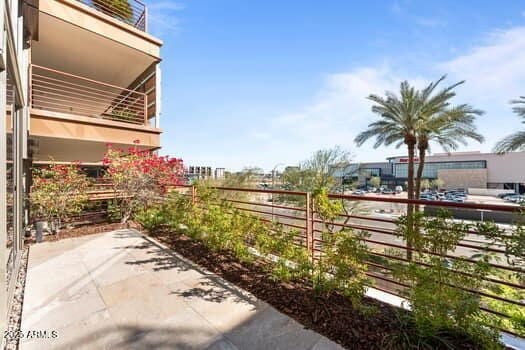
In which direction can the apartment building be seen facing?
to the viewer's right

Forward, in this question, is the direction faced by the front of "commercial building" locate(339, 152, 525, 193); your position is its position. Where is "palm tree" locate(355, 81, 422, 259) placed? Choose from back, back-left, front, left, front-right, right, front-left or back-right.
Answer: front-left

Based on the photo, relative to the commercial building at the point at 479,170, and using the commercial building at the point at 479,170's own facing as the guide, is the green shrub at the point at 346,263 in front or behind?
in front

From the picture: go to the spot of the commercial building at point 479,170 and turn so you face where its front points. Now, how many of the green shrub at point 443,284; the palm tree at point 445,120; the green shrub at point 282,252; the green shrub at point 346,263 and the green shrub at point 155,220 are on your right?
0

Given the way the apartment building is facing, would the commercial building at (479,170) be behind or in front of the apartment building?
in front

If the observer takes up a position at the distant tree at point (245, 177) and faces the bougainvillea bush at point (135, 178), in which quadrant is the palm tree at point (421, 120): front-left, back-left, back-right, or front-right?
front-left

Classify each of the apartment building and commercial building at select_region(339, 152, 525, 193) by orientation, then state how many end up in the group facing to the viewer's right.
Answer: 1

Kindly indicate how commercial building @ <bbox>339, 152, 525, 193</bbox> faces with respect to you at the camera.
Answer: facing the viewer and to the left of the viewer

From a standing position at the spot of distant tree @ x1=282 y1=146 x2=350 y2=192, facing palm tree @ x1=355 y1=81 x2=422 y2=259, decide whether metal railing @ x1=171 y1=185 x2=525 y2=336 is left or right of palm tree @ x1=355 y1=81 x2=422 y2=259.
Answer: right

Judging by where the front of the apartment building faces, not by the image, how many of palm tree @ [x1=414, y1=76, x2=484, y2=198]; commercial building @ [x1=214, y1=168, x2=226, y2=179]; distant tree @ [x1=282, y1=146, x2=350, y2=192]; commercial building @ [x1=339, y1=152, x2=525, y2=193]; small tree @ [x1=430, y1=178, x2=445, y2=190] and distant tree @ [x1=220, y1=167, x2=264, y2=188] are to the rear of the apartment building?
0

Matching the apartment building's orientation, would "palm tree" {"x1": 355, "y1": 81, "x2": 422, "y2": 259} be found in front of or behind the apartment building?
in front

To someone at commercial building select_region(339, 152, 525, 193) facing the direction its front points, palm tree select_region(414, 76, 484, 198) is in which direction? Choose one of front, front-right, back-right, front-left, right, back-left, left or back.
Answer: front-left

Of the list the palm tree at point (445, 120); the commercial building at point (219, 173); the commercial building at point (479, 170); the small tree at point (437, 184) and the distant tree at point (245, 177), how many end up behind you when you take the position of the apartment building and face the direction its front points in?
0
